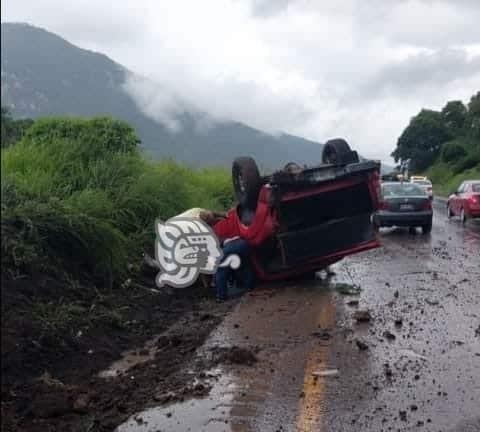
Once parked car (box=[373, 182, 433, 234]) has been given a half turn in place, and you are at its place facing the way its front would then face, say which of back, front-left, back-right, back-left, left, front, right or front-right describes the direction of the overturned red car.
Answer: front

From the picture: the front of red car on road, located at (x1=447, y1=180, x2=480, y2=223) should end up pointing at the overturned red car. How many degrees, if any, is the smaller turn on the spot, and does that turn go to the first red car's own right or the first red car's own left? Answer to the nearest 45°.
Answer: approximately 135° to the first red car's own left

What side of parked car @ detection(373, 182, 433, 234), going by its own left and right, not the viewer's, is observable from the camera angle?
back

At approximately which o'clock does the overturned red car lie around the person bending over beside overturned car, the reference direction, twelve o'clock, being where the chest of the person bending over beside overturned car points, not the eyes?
The overturned red car is roughly at 6 o'clock from the person bending over beside overturned car.

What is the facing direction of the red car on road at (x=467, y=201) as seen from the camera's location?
facing away from the viewer and to the left of the viewer

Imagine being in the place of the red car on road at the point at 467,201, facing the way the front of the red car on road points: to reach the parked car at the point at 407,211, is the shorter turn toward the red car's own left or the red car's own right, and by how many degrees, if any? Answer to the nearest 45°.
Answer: approximately 135° to the red car's own left
